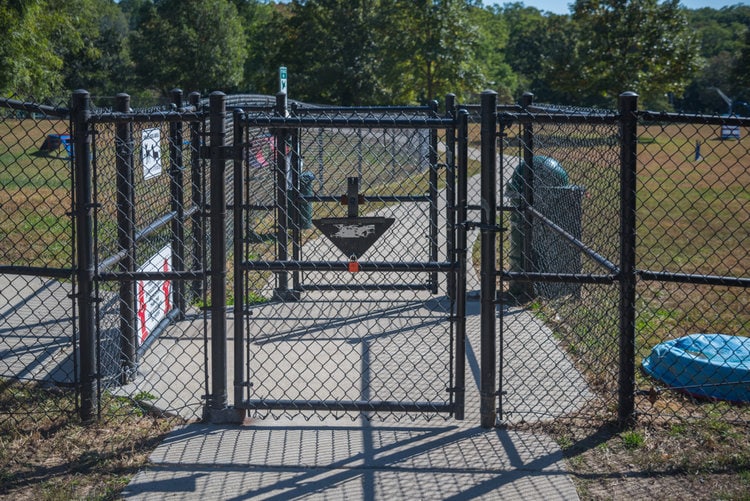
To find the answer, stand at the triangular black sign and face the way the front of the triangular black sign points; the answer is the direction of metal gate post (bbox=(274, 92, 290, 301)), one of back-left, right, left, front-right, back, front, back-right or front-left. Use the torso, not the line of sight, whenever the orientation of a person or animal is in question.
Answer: back

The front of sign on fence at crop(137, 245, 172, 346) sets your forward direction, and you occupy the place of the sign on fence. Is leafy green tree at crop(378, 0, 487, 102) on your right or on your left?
on your left

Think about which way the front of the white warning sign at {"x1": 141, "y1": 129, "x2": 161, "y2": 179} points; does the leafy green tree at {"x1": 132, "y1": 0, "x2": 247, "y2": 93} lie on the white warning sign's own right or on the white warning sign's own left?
on the white warning sign's own left

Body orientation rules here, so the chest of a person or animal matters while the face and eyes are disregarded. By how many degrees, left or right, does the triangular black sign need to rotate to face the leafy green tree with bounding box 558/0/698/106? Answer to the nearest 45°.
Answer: approximately 180°

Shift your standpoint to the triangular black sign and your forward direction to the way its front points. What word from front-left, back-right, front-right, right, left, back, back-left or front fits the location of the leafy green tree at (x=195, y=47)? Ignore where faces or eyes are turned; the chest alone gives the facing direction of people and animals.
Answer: back

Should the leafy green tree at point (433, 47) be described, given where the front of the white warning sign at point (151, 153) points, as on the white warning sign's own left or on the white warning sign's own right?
on the white warning sign's own left

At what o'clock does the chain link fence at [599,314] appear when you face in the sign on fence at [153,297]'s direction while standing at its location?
The chain link fence is roughly at 11 o'clock from the sign on fence.

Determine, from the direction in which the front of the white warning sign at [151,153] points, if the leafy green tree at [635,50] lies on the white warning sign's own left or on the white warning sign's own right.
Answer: on the white warning sign's own left

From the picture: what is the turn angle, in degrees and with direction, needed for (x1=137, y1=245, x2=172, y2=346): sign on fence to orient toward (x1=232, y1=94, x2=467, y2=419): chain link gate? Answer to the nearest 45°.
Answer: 0° — it already faces it

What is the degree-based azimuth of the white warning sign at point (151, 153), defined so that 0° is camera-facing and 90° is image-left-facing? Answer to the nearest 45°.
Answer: approximately 315°

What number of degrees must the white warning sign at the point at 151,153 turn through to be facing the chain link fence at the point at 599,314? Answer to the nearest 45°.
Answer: approximately 45° to its left

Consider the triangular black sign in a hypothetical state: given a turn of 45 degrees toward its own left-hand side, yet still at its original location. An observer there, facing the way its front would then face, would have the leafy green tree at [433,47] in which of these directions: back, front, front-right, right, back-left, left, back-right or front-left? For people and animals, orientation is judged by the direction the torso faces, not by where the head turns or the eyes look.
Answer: back-left
